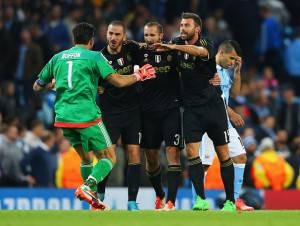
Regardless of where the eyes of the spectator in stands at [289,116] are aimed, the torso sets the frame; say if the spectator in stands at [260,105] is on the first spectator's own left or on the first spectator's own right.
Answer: on the first spectator's own right

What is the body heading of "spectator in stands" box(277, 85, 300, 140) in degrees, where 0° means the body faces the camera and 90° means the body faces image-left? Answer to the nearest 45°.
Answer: approximately 0°

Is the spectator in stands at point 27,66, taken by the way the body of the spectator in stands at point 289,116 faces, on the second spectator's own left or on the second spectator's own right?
on the second spectator's own right

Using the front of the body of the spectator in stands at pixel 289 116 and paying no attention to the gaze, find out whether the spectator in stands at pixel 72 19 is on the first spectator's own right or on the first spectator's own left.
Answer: on the first spectator's own right

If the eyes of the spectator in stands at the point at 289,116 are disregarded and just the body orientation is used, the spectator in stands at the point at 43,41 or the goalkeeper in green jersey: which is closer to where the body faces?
the goalkeeper in green jersey
